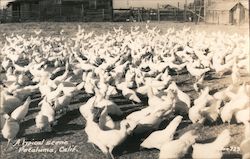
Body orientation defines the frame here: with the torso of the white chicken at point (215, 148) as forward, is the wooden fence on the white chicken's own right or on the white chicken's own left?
on the white chicken's own right

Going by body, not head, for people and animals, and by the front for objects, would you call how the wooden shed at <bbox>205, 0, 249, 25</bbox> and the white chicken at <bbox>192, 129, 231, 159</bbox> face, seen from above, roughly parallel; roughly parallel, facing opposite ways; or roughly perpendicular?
roughly perpendicular

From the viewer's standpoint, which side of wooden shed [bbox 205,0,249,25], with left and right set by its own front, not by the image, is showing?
front

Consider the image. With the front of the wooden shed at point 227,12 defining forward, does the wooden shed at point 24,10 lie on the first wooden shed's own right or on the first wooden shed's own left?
on the first wooden shed's own right

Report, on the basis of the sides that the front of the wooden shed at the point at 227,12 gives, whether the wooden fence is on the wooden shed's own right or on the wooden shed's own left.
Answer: on the wooden shed's own right

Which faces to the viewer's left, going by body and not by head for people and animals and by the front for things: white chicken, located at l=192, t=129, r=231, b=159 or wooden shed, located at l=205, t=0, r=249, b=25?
the white chicken

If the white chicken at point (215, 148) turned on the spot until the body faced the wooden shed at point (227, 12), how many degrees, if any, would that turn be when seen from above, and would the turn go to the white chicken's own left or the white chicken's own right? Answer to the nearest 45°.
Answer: approximately 90° to the white chicken's own right

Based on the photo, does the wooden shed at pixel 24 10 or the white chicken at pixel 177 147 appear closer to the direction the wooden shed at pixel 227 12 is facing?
the white chicken

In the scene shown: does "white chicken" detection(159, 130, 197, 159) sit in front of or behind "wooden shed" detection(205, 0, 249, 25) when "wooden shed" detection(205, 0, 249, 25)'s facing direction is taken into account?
in front

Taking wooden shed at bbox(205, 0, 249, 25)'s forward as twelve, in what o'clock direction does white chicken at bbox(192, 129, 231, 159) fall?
The white chicken is roughly at 12 o'clock from the wooden shed.

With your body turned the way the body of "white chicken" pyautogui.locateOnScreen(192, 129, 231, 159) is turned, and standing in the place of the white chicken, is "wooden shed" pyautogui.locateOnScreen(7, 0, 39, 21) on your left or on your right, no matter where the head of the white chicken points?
on your right

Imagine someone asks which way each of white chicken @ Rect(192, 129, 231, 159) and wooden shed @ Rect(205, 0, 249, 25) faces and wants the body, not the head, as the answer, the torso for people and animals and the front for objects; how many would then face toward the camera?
1
